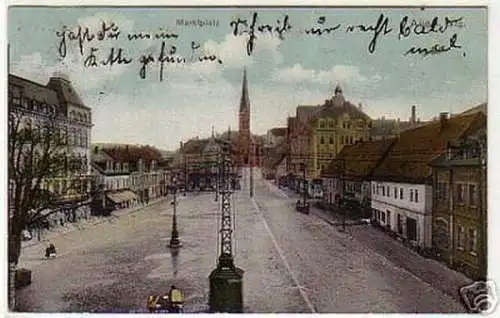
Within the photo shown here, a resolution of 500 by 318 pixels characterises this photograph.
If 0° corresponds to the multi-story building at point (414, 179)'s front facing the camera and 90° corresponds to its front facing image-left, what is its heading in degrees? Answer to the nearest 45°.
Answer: approximately 45°
